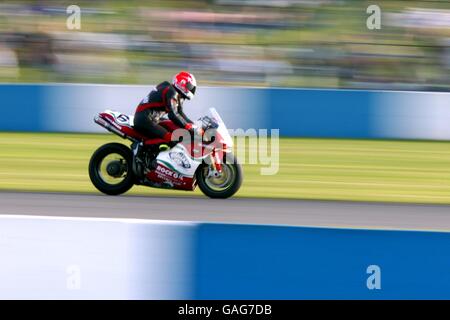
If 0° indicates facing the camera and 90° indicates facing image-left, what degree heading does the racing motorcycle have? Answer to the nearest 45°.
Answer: approximately 270°

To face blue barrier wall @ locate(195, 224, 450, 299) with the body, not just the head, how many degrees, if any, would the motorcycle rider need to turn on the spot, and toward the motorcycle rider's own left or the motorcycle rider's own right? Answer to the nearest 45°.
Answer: approximately 90° to the motorcycle rider's own right

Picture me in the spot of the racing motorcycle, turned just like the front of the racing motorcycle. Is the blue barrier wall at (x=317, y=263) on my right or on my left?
on my right

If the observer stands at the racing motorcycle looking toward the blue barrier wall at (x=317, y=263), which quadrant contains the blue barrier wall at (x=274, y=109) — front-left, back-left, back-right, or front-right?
back-left

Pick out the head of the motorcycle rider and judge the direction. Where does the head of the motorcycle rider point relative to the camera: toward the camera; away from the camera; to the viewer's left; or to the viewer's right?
to the viewer's right

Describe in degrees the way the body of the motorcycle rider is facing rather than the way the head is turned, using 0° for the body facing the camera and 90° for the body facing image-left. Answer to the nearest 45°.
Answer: approximately 270°

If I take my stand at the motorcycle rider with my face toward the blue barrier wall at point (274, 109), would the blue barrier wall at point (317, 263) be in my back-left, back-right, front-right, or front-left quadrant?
back-right

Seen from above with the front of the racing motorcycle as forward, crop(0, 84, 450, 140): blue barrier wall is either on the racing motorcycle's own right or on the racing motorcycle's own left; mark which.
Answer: on the racing motorcycle's own left
